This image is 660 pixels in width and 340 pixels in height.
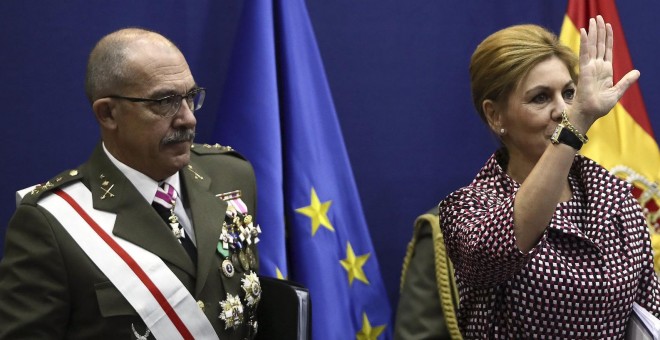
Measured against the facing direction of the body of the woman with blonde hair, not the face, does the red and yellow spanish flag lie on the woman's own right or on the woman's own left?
on the woman's own left

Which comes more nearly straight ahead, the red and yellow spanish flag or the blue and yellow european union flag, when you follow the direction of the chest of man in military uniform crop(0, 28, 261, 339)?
the red and yellow spanish flag

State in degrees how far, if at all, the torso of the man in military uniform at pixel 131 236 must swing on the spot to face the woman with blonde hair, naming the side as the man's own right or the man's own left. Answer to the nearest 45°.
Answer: approximately 45° to the man's own left

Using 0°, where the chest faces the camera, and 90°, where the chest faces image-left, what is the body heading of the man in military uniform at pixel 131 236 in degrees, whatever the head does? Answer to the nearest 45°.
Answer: approximately 315°

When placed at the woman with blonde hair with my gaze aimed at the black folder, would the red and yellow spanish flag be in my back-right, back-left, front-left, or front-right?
back-right

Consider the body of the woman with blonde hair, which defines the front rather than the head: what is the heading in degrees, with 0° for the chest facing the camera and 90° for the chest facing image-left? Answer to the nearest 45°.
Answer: approximately 315°
